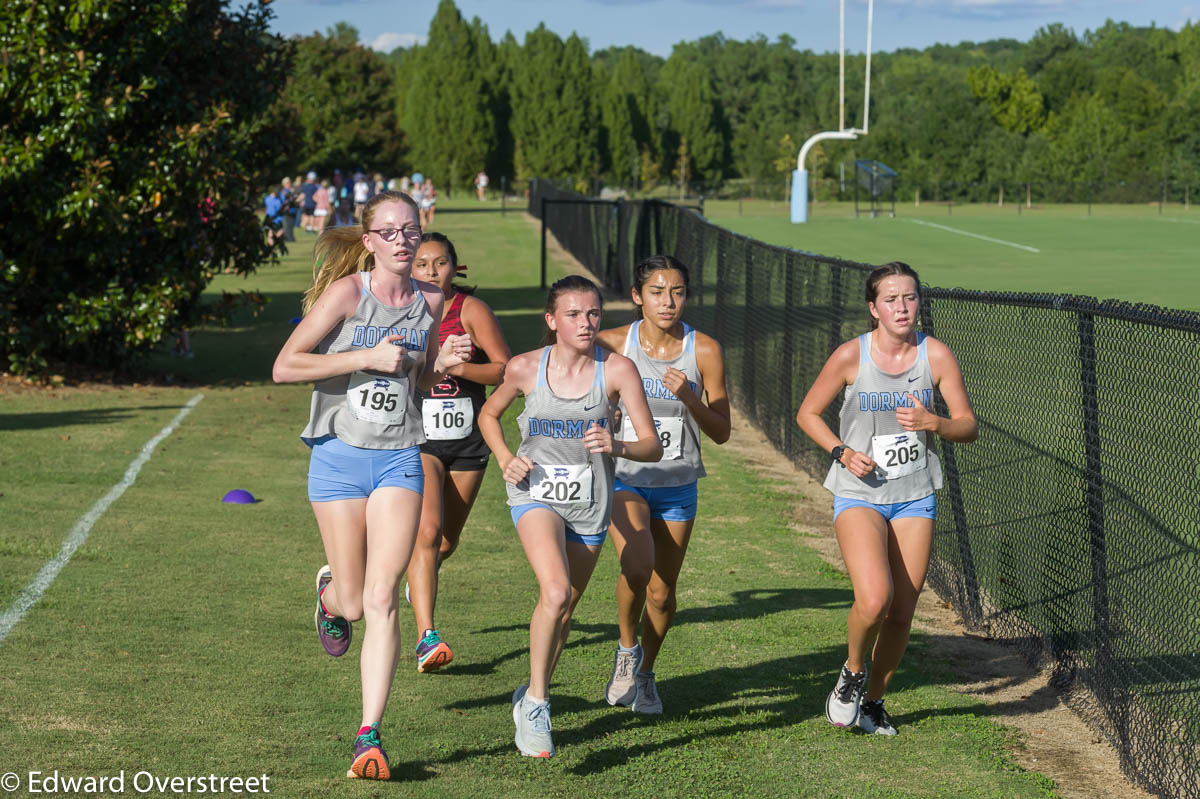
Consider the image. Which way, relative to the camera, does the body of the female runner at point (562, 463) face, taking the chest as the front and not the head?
toward the camera

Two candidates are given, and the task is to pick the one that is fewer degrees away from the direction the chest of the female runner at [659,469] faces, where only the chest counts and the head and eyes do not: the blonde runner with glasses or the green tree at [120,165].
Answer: the blonde runner with glasses

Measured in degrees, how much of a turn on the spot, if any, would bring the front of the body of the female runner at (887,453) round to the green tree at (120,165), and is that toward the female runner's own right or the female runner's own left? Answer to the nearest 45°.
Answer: approximately 135° to the female runner's own right

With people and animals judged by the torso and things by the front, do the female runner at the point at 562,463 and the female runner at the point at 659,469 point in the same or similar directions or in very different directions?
same or similar directions

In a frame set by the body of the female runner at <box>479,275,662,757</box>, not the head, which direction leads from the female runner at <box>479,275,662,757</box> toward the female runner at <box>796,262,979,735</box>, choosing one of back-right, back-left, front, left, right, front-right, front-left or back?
left

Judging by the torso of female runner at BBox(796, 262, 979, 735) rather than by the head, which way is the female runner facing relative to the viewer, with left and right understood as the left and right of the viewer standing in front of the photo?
facing the viewer

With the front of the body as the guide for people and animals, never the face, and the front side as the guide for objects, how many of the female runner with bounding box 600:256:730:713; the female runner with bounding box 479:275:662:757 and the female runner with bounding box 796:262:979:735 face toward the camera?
3

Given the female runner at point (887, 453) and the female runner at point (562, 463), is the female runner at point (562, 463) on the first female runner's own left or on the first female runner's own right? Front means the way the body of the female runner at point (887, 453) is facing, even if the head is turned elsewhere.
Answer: on the first female runner's own right

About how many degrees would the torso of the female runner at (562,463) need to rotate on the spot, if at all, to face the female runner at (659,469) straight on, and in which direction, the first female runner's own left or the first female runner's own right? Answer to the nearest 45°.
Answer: approximately 135° to the first female runner's own left

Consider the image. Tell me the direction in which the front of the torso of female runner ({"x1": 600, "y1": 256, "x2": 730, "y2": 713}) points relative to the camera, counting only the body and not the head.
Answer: toward the camera

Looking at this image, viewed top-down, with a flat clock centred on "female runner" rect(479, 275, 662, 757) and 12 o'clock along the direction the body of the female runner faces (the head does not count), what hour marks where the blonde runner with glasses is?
The blonde runner with glasses is roughly at 3 o'clock from the female runner.

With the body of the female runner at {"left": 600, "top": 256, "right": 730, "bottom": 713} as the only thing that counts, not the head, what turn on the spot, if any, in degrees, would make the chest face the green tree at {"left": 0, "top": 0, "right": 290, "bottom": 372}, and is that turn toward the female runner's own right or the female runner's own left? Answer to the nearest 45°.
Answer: approximately 135° to the female runner's own right

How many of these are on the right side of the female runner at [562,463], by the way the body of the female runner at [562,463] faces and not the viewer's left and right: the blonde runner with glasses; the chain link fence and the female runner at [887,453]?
1
